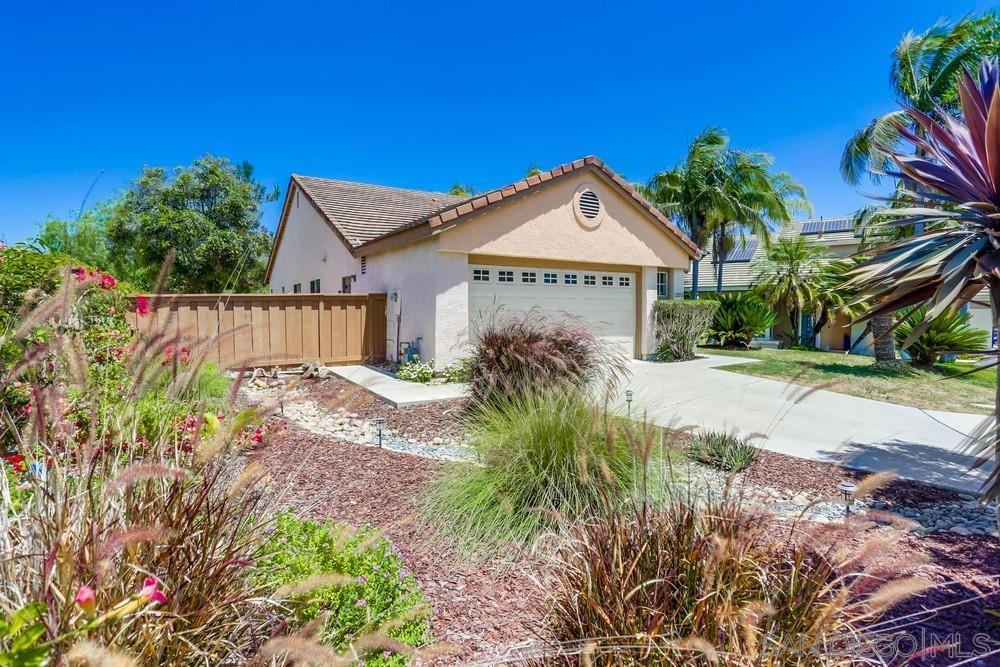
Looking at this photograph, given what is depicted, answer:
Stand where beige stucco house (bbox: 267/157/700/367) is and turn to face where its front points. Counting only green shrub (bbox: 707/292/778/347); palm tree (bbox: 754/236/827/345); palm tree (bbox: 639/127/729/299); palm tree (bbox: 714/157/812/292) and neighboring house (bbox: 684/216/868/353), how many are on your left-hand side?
5

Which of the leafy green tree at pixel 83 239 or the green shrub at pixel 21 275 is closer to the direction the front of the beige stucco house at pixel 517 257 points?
the green shrub

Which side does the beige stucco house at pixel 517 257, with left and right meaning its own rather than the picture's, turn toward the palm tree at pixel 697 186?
left

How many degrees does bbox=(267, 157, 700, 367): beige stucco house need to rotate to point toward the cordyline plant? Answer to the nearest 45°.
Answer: approximately 45° to its right

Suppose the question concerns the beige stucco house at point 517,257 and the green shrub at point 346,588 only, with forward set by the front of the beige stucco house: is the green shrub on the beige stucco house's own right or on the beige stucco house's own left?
on the beige stucco house's own right

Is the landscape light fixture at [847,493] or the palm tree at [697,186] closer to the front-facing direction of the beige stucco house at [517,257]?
the landscape light fixture

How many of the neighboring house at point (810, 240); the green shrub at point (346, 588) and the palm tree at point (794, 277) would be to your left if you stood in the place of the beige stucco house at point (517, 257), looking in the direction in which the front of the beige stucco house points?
2

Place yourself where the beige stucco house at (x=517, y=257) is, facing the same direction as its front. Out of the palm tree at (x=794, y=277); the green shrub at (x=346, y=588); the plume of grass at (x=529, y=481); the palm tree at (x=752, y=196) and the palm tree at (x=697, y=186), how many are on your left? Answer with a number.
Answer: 3

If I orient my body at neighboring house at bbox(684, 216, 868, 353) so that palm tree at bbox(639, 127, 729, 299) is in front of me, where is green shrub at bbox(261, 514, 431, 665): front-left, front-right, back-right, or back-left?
front-left

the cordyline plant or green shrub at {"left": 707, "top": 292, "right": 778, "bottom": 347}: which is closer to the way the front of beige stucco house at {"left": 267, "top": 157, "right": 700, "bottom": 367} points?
the cordyline plant

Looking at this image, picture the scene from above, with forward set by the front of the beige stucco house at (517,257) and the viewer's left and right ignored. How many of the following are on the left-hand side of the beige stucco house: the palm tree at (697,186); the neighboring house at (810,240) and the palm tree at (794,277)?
3

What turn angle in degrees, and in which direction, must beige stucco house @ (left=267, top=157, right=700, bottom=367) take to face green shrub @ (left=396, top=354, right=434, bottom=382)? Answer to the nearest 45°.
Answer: approximately 90° to its right

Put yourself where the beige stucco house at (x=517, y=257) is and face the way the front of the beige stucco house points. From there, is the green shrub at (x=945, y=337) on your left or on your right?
on your left

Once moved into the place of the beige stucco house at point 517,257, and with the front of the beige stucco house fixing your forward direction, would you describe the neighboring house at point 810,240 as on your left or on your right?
on your left

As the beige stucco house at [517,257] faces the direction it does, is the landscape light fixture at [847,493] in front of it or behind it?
in front
